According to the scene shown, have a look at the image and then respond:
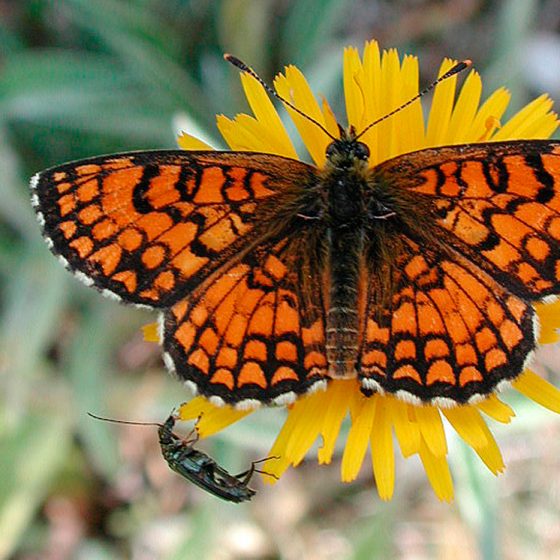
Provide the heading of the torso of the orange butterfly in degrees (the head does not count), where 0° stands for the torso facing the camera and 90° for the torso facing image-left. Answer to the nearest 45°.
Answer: approximately 180°
